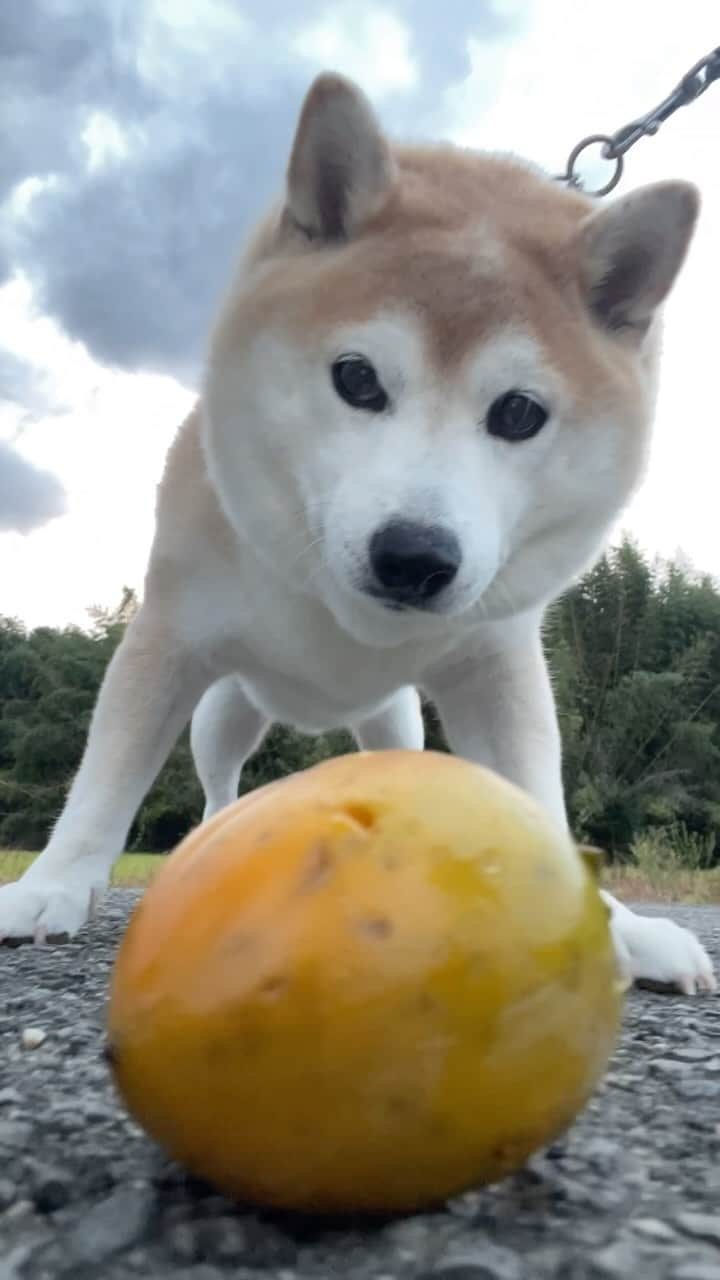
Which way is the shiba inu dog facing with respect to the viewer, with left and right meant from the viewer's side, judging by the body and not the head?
facing the viewer
